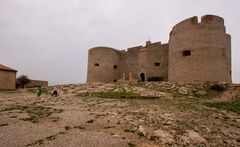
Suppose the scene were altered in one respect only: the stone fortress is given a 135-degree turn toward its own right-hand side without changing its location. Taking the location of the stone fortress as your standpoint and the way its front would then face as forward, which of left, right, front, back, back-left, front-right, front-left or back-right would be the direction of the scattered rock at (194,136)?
back

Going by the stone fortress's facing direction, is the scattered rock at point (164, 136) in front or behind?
in front

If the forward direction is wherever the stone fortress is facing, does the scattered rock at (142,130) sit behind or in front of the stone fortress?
in front

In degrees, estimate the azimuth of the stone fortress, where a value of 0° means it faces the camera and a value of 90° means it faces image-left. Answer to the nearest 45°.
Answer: approximately 45°
